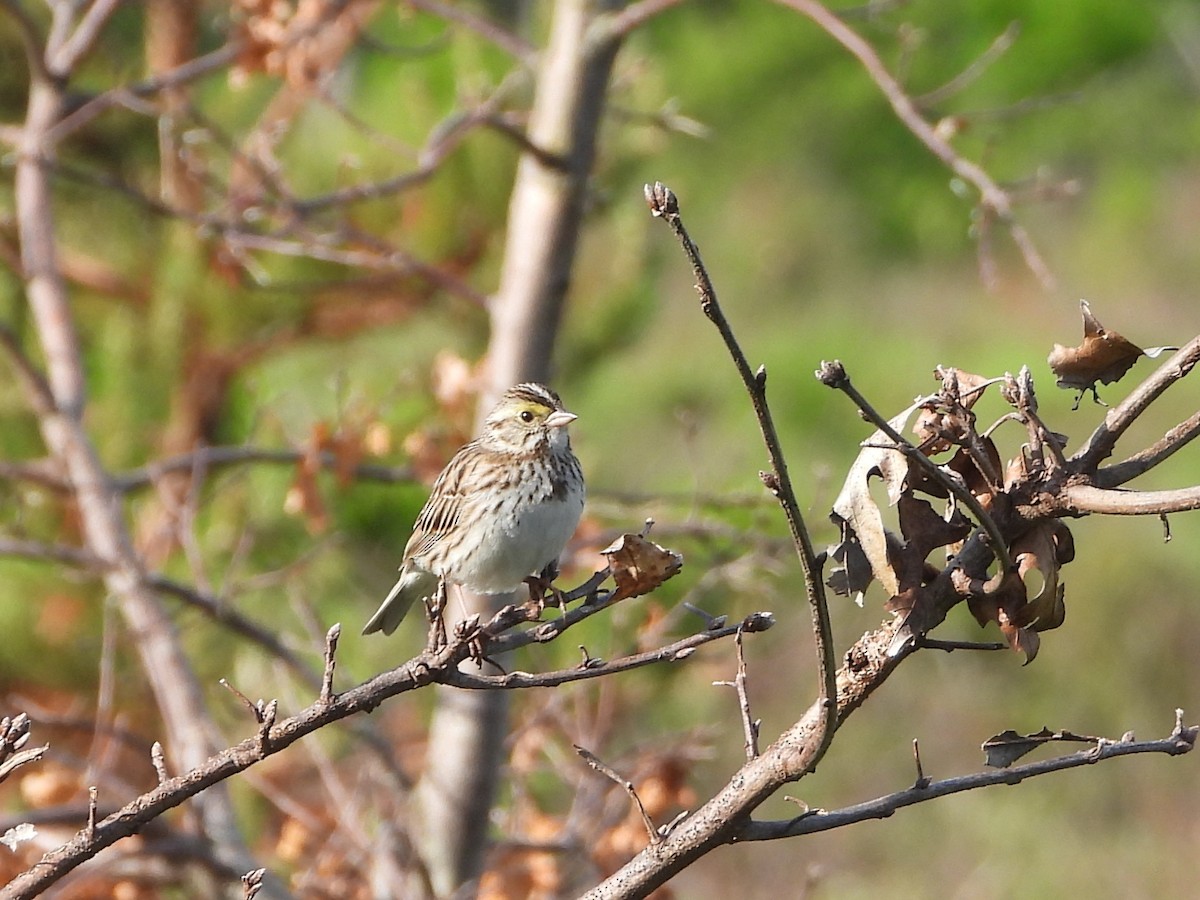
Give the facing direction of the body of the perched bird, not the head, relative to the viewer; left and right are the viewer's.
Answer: facing the viewer and to the right of the viewer

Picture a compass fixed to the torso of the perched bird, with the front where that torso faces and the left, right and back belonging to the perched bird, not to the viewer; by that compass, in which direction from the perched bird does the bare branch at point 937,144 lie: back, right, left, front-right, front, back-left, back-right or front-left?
front-left

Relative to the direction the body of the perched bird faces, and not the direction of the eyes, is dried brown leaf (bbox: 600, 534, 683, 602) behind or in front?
in front

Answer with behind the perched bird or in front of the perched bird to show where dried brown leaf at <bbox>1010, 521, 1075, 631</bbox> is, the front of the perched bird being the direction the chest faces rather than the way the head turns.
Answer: in front

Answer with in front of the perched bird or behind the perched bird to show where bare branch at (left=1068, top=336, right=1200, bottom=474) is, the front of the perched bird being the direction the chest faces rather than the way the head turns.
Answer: in front
